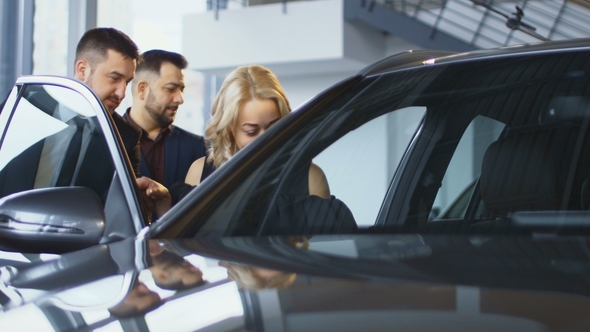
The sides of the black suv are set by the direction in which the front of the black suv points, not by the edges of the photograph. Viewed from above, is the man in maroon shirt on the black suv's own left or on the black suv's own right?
on the black suv's own right

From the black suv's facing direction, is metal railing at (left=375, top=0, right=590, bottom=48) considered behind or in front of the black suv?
behind

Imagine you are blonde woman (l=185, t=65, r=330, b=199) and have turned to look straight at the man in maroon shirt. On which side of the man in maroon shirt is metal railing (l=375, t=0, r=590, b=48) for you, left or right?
right

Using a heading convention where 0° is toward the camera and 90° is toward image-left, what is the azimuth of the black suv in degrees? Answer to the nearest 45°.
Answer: approximately 45°
